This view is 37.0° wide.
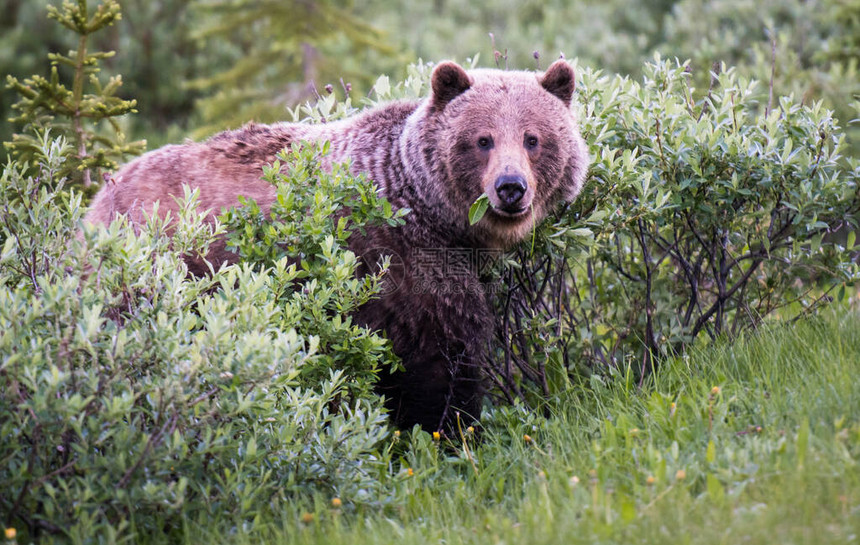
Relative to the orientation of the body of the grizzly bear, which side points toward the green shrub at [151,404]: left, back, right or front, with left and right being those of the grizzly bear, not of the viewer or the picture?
right

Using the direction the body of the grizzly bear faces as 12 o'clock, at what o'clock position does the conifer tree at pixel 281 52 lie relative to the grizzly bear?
The conifer tree is roughly at 7 o'clock from the grizzly bear.

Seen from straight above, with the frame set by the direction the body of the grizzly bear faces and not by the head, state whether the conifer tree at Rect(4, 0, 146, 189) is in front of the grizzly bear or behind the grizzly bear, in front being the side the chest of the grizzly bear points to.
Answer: behind

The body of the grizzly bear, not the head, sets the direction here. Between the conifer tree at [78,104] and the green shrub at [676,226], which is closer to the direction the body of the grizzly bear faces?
the green shrub

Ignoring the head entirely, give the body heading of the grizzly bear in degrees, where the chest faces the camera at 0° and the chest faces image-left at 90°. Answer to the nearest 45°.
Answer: approximately 315°
